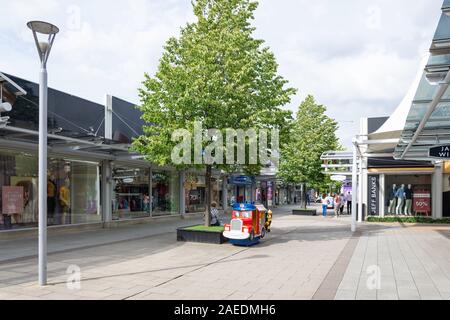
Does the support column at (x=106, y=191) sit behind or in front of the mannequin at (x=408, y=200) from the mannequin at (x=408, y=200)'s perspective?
in front

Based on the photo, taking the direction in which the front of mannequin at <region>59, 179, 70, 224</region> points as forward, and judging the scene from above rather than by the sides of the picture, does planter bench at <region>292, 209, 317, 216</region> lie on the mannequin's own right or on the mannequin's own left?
on the mannequin's own left

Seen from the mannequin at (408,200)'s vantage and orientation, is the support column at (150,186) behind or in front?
in front

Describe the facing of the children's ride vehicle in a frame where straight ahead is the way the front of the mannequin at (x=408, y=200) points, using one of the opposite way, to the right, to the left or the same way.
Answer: the same way

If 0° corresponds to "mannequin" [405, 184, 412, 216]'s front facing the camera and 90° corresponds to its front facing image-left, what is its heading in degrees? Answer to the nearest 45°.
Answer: approximately 45°

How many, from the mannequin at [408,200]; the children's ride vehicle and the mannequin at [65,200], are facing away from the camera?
0

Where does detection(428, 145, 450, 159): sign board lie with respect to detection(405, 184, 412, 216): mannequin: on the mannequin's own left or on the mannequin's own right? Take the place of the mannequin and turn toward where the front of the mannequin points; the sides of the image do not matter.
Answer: on the mannequin's own left

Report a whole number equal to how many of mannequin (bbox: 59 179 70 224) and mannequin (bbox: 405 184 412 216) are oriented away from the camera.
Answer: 0

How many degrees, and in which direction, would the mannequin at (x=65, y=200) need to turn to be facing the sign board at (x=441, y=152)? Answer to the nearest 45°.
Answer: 0° — it already faces it

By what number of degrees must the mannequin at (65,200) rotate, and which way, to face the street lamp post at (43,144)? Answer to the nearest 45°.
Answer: approximately 45° to its right
